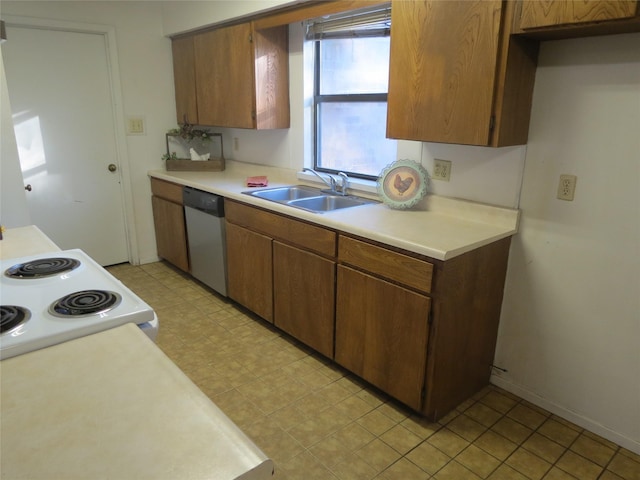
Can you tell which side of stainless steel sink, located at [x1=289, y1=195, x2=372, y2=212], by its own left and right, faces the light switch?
right

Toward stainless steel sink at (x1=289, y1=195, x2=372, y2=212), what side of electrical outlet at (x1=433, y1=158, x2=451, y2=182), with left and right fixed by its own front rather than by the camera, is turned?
right

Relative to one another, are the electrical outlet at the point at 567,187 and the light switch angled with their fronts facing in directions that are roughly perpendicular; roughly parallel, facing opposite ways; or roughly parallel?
roughly perpendicular

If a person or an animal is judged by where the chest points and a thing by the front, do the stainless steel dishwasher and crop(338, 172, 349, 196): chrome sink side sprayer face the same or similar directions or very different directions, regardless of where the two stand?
same or similar directions

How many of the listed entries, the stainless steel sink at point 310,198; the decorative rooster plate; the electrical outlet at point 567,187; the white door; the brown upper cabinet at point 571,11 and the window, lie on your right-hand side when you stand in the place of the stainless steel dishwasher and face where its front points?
1

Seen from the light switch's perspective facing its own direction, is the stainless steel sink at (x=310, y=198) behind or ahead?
ahead

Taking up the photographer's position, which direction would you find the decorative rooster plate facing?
facing the viewer

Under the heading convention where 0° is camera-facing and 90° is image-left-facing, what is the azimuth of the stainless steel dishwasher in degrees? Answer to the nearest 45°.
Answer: approximately 45°

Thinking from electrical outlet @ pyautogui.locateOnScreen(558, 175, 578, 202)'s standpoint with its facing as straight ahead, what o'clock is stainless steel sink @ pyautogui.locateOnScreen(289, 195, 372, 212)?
The stainless steel sink is roughly at 2 o'clock from the electrical outlet.

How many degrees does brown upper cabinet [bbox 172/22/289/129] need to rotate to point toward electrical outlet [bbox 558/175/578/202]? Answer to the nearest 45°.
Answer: approximately 90° to its left

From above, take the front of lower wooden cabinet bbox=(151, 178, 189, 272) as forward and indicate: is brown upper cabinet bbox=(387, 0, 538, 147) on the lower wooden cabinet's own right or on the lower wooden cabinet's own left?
on the lower wooden cabinet's own left

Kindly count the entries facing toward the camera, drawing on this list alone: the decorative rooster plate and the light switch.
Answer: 2

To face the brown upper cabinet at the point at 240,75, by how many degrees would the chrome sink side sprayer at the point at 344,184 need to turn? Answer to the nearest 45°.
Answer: approximately 90° to its right

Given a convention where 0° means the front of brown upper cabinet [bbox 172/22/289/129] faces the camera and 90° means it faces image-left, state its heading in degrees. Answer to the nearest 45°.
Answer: approximately 45°

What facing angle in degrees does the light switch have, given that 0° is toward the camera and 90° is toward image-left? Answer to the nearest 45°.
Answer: approximately 0°

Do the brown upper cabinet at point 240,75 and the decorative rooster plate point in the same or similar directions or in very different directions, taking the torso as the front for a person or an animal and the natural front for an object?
same or similar directions

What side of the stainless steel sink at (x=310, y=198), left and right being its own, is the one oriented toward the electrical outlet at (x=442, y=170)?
left
